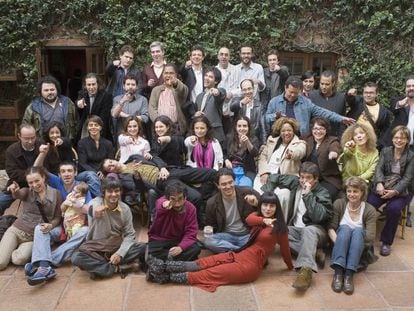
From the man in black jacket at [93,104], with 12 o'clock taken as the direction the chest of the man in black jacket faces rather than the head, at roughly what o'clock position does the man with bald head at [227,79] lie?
The man with bald head is roughly at 9 o'clock from the man in black jacket.

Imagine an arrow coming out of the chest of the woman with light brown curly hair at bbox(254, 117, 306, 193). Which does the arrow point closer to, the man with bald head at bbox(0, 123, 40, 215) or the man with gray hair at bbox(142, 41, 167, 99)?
the man with bald head

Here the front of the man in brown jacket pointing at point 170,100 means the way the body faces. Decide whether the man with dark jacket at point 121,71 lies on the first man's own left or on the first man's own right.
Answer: on the first man's own right

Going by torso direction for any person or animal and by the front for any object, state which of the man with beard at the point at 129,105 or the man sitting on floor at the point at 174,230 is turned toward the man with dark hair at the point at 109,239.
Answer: the man with beard at the point at 129,105

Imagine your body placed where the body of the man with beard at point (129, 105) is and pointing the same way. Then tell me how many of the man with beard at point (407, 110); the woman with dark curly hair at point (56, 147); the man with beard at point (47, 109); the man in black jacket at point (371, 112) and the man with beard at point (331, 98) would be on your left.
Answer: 3

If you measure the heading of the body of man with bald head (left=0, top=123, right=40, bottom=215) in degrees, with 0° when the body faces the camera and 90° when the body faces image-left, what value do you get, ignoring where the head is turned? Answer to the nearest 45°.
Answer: approximately 315°

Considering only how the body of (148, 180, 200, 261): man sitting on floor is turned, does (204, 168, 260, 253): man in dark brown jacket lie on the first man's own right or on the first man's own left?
on the first man's own left

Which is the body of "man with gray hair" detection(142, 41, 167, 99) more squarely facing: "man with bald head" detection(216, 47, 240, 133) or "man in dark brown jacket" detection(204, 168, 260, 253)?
the man in dark brown jacket

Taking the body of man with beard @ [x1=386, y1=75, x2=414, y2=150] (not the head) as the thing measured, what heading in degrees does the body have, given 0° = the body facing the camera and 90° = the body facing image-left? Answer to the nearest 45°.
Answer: approximately 0°
